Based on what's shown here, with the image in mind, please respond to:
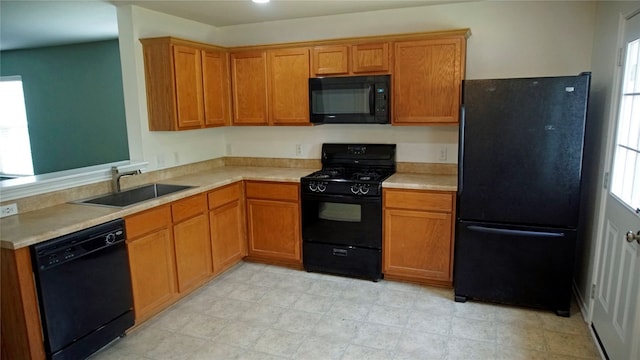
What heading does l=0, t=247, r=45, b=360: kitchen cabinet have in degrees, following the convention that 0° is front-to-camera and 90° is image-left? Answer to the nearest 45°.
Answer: approximately 315°

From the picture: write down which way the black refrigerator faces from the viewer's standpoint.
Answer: facing the viewer

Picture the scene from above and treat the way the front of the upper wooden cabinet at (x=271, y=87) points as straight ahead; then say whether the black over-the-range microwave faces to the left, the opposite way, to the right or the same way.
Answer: the same way

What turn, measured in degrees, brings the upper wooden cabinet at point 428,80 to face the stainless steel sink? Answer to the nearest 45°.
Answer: approximately 90° to its right

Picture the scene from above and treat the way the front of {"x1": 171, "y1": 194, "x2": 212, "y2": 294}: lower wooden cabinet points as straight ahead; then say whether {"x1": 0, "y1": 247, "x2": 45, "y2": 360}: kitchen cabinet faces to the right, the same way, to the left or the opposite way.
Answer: the same way

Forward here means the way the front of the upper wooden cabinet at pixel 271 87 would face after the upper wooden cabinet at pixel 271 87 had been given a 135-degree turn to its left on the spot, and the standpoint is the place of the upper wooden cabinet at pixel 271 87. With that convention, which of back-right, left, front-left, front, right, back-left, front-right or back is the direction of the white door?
right

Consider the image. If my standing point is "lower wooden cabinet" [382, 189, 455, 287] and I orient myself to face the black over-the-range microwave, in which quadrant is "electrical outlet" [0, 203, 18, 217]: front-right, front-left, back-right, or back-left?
front-left

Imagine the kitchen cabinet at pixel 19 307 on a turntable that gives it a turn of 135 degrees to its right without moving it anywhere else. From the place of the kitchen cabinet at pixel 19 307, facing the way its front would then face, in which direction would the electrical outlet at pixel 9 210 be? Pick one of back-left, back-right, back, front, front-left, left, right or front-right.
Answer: right

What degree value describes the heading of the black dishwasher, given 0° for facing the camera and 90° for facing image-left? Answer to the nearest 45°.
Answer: approximately 315°

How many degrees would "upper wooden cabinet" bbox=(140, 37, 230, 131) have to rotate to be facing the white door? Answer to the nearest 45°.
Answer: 0° — it already faces it

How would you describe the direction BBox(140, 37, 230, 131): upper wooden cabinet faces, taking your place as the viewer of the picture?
facing the viewer and to the right of the viewer

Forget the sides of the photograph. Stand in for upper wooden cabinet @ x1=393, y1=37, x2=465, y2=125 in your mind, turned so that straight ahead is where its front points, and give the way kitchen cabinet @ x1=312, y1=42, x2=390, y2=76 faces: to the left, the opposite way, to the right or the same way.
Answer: the same way

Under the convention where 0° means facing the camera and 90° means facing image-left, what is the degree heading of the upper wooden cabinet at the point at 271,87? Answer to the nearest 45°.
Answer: approximately 0°

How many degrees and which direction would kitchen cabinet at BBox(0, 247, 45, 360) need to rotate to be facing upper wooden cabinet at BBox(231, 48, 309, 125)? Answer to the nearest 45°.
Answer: approximately 45° to its left

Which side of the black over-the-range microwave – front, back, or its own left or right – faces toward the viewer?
front
